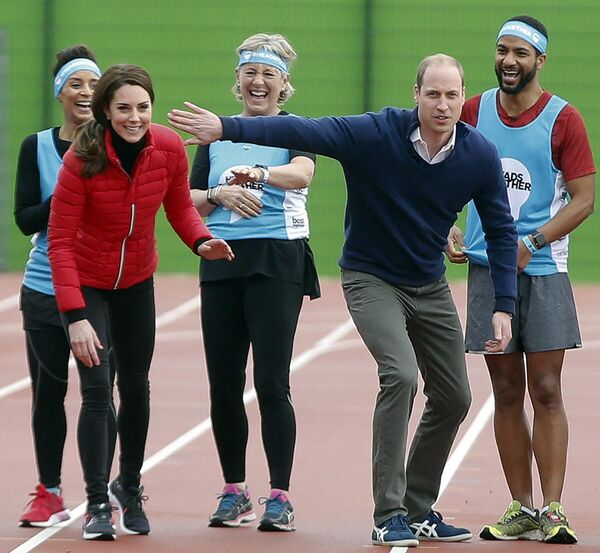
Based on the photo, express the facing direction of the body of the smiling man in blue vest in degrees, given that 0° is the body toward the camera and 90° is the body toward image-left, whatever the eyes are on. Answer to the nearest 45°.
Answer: approximately 45°

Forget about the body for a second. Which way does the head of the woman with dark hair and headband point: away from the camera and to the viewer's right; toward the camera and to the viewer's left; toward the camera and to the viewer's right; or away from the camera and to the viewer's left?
toward the camera and to the viewer's right

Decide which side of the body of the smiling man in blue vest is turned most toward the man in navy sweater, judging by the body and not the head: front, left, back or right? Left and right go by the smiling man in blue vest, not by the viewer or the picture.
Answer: right

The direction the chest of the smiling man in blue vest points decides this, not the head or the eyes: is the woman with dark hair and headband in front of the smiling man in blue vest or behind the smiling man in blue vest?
in front

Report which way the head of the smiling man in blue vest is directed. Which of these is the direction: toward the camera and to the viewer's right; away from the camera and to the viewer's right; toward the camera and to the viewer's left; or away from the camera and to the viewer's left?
toward the camera and to the viewer's left

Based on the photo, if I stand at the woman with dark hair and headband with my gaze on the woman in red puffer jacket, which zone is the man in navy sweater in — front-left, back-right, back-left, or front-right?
front-left

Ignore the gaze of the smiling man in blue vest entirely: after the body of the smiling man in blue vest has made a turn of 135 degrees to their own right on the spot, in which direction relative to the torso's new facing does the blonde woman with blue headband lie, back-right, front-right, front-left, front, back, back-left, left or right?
left
